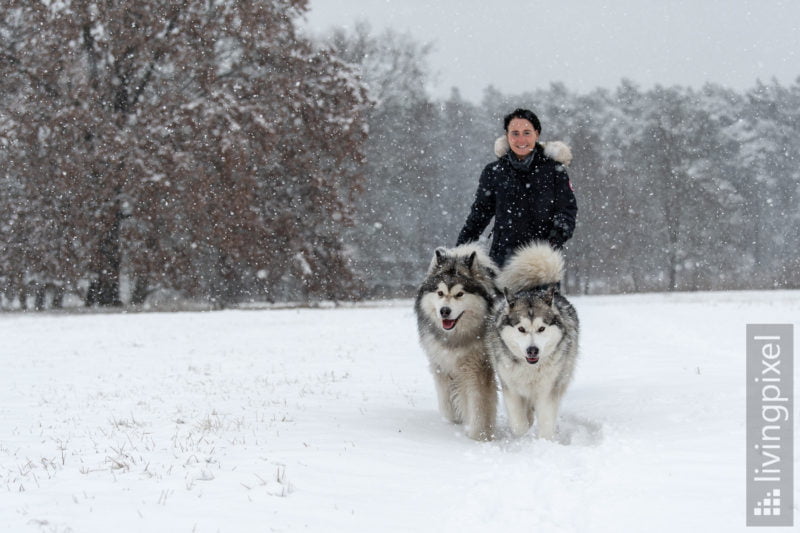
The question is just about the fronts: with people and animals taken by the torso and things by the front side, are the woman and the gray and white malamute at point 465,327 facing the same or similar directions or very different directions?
same or similar directions

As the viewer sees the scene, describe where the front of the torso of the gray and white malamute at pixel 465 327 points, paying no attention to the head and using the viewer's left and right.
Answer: facing the viewer

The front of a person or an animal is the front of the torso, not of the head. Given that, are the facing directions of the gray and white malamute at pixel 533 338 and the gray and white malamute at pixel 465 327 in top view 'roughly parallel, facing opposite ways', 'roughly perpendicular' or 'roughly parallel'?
roughly parallel

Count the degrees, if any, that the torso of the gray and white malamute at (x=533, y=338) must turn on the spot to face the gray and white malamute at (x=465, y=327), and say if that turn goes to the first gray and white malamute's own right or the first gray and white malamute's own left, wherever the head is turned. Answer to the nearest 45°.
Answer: approximately 135° to the first gray and white malamute's own right

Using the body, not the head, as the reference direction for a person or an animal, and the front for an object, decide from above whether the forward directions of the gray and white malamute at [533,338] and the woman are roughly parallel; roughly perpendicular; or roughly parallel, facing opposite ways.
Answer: roughly parallel

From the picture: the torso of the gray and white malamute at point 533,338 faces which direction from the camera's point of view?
toward the camera

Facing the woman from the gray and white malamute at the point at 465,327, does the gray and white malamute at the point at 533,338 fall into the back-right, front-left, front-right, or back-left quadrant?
front-right

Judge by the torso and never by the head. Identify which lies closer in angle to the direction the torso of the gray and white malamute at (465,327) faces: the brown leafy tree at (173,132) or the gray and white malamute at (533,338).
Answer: the gray and white malamute

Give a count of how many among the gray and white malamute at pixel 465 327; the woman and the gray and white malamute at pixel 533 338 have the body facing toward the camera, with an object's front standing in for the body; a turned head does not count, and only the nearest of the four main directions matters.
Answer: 3

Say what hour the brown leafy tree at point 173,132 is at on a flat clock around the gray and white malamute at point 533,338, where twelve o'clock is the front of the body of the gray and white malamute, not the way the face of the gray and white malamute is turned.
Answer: The brown leafy tree is roughly at 5 o'clock from the gray and white malamute.

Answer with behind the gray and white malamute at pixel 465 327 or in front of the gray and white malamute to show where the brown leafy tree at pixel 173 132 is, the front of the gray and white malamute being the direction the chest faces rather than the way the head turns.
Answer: behind
